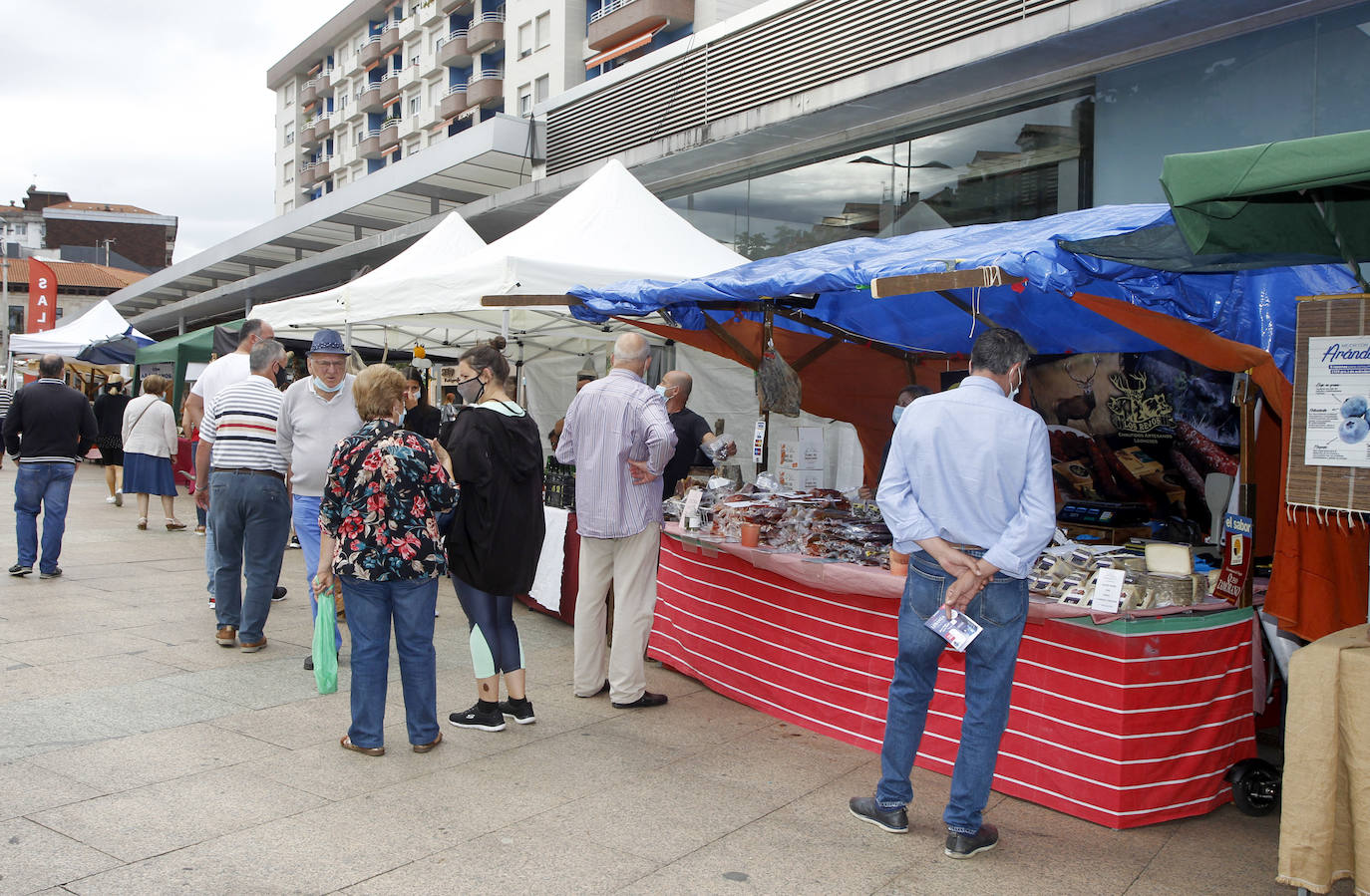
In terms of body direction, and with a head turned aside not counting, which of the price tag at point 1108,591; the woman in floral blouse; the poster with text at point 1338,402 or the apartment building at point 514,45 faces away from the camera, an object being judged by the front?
the woman in floral blouse

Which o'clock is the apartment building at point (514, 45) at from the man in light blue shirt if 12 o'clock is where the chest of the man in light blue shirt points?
The apartment building is roughly at 11 o'clock from the man in light blue shirt.

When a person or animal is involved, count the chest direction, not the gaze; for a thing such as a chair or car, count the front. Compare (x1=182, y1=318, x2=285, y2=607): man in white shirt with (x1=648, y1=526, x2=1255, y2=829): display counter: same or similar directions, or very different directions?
very different directions

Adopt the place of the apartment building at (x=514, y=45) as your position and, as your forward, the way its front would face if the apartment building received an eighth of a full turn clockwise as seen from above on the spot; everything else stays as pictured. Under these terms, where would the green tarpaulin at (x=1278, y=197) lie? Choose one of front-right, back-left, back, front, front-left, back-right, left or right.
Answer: left

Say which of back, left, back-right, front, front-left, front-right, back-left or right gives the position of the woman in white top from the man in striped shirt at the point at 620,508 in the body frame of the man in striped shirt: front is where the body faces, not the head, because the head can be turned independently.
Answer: left

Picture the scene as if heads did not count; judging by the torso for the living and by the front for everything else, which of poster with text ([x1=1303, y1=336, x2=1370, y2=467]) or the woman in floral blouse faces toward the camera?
the poster with text

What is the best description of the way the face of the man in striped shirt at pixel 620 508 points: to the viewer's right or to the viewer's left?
to the viewer's right

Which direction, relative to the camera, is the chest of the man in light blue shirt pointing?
away from the camera

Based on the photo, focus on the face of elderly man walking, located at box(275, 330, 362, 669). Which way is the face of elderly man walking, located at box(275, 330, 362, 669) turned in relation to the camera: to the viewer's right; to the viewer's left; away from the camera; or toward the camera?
toward the camera

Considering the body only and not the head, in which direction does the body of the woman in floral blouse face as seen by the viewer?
away from the camera

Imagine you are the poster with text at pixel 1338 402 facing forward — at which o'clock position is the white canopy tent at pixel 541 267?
The white canopy tent is roughly at 4 o'clock from the poster with text.

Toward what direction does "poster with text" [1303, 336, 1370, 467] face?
toward the camera

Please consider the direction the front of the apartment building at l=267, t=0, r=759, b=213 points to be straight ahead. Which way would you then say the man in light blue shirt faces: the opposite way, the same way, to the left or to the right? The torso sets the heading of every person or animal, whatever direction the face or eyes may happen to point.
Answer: the opposite way

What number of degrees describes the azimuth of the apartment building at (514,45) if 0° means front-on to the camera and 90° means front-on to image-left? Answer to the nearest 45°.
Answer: approximately 45°
